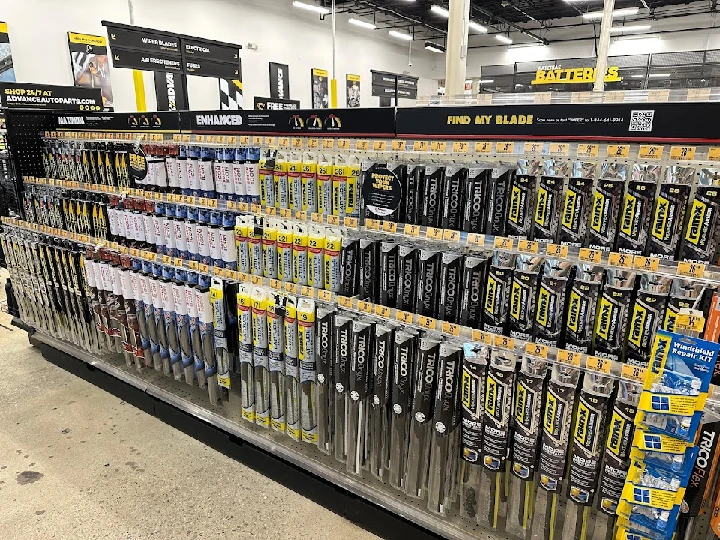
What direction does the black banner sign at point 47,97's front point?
toward the camera

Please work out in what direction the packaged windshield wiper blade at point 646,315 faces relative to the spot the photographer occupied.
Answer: facing the viewer

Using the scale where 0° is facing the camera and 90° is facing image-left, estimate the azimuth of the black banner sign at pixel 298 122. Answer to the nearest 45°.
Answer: approximately 45°

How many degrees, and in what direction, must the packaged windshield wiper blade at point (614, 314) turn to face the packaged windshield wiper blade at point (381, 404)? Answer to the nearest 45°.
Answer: approximately 90° to its right

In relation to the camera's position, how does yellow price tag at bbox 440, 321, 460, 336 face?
facing the viewer and to the left of the viewer

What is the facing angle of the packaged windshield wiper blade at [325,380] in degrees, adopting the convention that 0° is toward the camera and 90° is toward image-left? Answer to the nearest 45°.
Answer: approximately 45°

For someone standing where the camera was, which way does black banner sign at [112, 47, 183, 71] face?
facing the viewer and to the right of the viewer

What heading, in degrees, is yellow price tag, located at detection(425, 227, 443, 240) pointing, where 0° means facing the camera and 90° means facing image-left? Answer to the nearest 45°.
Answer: approximately 0°

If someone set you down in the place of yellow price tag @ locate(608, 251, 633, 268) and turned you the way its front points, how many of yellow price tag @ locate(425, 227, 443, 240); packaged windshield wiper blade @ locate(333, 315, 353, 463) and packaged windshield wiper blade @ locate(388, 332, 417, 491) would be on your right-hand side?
3

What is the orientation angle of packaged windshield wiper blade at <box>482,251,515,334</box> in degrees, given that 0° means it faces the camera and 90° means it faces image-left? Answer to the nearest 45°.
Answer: approximately 0°

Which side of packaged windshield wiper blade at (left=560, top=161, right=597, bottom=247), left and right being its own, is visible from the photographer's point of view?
front
